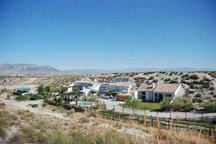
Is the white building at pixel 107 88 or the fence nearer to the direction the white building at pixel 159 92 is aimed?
the fence

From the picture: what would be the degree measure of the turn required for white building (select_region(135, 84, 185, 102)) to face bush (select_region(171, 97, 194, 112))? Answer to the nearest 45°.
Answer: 0° — it already faces it

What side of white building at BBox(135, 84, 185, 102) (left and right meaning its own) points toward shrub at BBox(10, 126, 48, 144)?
front

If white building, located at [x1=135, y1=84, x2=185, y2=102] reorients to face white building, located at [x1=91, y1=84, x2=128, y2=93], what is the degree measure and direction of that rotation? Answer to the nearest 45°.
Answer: approximately 135° to its right

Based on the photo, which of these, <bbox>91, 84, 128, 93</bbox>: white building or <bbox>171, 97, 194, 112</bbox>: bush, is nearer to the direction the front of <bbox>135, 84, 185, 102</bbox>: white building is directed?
the bush

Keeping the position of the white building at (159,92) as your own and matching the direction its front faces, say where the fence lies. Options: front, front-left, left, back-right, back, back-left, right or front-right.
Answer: front

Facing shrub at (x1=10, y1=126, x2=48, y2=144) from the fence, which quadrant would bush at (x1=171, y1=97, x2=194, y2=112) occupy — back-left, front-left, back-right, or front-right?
back-right

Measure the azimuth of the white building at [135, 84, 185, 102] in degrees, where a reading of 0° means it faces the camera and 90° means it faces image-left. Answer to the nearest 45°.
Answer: approximately 0°

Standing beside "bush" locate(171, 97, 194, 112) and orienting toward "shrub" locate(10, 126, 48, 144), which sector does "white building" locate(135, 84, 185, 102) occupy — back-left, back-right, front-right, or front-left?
back-right
